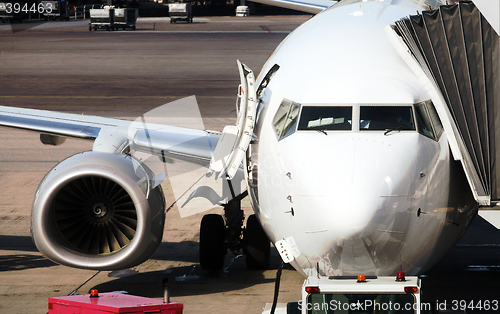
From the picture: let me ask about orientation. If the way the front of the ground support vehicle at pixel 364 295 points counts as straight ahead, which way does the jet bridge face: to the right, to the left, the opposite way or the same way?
to the left

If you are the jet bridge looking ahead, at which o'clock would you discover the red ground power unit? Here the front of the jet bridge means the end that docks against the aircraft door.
The red ground power unit is roughly at 11 o'clock from the jet bridge.

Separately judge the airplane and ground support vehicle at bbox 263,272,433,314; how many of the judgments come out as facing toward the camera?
1

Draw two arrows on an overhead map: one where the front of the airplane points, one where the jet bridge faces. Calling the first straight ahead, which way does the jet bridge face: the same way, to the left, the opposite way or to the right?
to the right

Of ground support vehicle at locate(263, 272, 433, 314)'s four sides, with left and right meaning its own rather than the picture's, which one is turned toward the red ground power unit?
left

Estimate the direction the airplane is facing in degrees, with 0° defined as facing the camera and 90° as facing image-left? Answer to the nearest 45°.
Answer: approximately 0°

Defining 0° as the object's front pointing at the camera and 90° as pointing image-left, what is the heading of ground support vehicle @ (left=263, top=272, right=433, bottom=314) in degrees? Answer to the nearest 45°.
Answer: approximately 180°

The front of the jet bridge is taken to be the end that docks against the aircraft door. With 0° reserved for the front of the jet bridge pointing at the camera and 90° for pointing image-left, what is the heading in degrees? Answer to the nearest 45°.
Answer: approximately 90°

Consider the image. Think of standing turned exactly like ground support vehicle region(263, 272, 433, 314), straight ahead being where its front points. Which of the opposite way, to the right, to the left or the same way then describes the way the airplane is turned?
the opposite way
